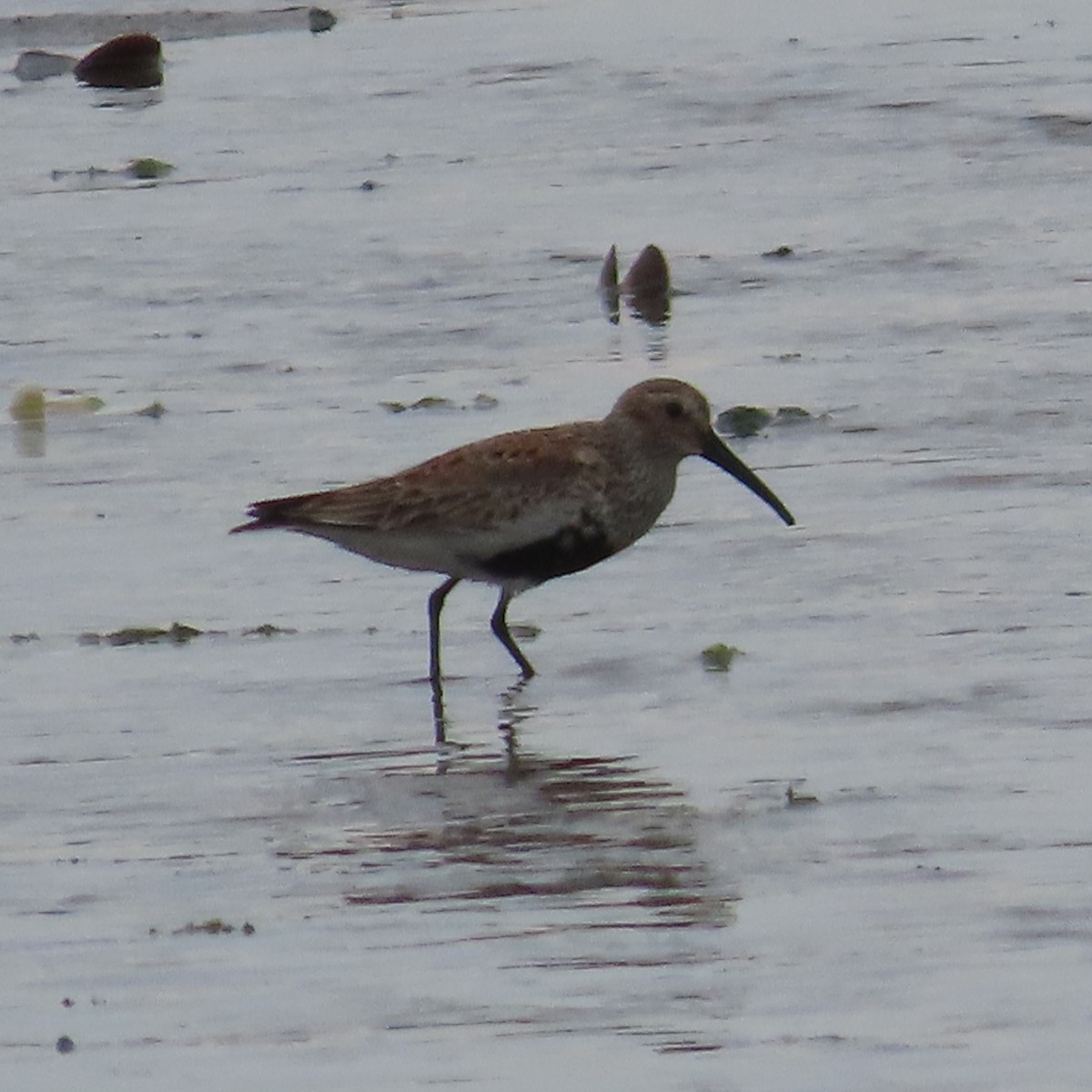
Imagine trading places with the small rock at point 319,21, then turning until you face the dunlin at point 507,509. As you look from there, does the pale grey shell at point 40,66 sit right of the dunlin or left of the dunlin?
right

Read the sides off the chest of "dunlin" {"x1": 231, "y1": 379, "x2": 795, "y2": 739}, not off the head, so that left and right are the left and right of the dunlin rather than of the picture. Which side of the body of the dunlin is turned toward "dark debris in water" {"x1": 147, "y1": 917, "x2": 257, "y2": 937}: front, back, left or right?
right

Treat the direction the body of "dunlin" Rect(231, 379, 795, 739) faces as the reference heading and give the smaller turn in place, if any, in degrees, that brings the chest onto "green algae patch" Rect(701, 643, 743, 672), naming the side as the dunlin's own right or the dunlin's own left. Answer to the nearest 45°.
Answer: approximately 45° to the dunlin's own right

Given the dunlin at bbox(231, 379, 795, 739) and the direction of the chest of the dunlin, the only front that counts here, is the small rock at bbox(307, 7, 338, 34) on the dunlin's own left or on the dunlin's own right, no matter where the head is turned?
on the dunlin's own left

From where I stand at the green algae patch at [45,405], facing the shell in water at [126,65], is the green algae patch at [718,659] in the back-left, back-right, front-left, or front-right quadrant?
back-right

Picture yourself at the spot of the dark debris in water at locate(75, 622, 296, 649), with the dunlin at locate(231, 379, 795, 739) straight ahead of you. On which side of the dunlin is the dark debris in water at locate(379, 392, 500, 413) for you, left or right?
left

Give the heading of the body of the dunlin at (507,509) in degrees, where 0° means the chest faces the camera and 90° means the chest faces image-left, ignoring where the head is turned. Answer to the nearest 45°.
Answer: approximately 270°

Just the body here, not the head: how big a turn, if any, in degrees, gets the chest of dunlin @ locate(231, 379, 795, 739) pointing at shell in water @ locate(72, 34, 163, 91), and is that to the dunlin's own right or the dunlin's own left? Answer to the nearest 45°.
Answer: approximately 90° to the dunlin's own left

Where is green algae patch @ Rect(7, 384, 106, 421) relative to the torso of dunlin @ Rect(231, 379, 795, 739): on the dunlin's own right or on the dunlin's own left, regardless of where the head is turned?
on the dunlin's own left

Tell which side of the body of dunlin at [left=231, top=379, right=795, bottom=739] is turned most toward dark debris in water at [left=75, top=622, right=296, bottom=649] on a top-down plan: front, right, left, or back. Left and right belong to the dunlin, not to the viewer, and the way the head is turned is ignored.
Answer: back

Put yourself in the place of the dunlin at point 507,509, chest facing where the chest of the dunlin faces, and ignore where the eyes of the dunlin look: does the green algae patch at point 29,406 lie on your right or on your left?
on your left

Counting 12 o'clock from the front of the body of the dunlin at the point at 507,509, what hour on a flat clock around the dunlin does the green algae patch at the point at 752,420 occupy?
The green algae patch is roughly at 10 o'clock from the dunlin.

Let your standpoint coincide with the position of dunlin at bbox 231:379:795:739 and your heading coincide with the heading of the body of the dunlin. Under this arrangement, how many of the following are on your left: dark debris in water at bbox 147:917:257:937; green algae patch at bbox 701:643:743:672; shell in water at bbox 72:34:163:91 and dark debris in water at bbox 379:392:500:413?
2

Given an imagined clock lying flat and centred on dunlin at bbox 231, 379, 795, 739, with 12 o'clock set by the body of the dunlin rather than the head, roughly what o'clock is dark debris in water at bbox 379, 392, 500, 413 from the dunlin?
The dark debris in water is roughly at 9 o'clock from the dunlin.
